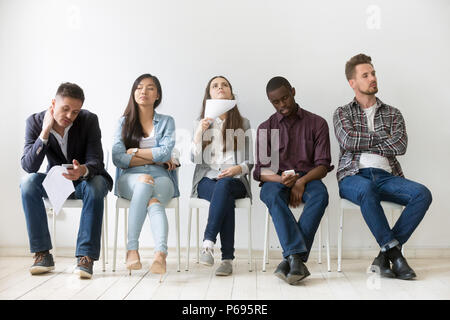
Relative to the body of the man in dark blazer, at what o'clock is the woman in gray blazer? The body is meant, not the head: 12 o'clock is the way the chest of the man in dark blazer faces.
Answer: The woman in gray blazer is roughly at 9 o'clock from the man in dark blazer.

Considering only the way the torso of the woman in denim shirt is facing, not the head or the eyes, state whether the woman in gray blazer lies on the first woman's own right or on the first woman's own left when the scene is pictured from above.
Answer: on the first woman's own left

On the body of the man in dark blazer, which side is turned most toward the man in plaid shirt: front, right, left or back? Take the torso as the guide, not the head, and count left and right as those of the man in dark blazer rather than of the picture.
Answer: left

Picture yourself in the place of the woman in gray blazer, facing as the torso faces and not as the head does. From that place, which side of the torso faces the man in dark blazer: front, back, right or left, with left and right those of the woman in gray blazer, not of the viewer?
right

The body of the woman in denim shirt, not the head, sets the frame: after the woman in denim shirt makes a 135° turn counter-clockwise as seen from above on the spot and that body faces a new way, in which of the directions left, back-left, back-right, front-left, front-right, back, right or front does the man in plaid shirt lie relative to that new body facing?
front-right

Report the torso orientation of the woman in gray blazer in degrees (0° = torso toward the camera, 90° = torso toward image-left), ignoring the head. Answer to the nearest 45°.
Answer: approximately 0°
